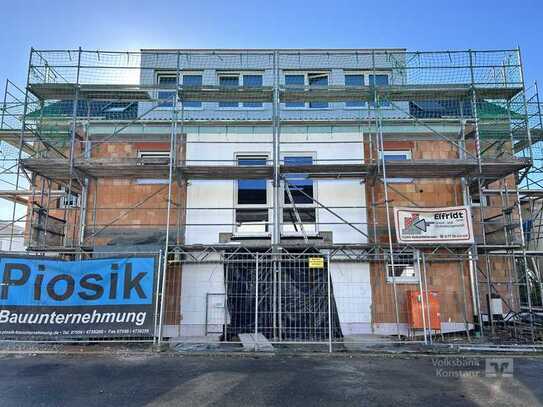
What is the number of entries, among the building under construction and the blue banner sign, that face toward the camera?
2

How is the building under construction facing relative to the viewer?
toward the camera

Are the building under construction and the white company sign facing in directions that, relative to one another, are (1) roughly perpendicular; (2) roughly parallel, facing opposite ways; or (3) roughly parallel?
roughly parallel

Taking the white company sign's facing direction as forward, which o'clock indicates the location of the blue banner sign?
The blue banner sign is roughly at 2 o'clock from the white company sign.

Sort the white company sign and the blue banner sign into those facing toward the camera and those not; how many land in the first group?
2

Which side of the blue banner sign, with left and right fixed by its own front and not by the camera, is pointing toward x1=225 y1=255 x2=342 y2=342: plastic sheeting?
left

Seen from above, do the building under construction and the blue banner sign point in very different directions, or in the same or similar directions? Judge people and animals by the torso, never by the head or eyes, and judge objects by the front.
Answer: same or similar directions

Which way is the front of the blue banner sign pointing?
toward the camera
